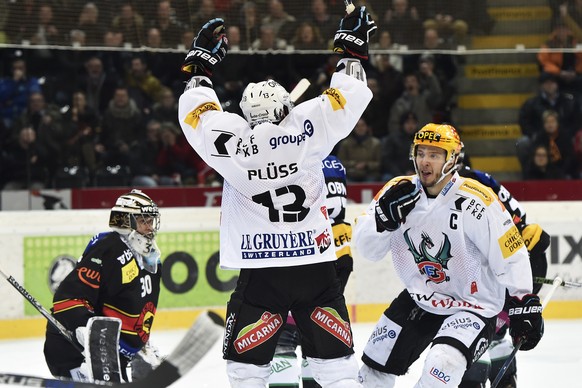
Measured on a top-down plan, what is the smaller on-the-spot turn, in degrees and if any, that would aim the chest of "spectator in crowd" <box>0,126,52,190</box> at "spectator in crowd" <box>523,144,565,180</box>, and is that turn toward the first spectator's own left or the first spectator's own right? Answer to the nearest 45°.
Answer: approximately 90° to the first spectator's own left

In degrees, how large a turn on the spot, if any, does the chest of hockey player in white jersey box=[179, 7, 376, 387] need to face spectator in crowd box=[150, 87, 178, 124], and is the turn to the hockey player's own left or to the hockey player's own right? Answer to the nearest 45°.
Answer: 0° — they already face them

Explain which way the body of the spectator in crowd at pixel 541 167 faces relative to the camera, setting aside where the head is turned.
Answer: toward the camera

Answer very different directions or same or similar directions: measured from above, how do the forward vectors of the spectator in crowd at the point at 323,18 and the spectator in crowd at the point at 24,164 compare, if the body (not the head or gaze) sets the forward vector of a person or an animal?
same or similar directions

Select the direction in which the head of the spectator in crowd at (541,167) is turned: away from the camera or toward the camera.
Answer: toward the camera

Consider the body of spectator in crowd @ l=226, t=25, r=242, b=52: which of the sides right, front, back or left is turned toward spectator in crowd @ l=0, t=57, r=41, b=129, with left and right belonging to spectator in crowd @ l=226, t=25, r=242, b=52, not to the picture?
right

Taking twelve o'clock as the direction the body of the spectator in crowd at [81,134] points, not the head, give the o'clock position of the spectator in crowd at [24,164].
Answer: the spectator in crowd at [24,164] is roughly at 2 o'clock from the spectator in crowd at [81,134].

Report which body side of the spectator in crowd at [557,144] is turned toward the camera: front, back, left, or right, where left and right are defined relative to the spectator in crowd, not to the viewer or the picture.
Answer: front

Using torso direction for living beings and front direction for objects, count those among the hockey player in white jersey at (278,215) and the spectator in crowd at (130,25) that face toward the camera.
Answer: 1

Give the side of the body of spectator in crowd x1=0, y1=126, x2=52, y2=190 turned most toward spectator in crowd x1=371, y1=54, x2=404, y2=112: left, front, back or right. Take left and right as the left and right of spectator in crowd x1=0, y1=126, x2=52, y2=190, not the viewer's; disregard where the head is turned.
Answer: left

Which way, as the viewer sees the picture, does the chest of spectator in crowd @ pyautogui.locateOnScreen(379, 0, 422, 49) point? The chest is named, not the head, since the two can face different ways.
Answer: toward the camera

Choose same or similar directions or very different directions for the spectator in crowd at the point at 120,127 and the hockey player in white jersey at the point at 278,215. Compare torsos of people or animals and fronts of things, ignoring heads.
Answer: very different directions

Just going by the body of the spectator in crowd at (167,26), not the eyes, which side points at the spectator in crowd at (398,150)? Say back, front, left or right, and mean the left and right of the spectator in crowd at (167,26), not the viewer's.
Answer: left

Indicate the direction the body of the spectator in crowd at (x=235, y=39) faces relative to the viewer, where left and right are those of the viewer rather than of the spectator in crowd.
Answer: facing the viewer

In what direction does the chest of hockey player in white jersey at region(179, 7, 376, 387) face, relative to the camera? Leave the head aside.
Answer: away from the camera

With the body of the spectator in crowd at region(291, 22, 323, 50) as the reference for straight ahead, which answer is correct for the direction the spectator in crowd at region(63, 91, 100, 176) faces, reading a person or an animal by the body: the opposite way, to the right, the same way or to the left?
the same way

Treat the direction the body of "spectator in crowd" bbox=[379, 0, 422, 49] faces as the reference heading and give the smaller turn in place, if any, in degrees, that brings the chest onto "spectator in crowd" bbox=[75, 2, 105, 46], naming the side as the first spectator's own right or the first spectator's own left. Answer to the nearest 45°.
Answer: approximately 90° to the first spectator's own right

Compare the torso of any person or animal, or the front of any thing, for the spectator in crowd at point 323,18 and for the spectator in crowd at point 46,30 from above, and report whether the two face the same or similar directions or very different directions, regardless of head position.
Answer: same or similar directions

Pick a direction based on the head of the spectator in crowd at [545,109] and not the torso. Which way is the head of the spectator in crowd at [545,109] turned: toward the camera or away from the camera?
toward the camera

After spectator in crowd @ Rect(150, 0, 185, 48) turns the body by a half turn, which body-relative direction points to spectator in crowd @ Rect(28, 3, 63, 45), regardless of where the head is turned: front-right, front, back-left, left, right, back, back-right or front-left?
left
